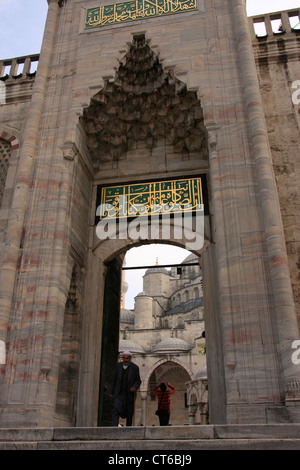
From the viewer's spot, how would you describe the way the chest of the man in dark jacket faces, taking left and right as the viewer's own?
facing the viewer
